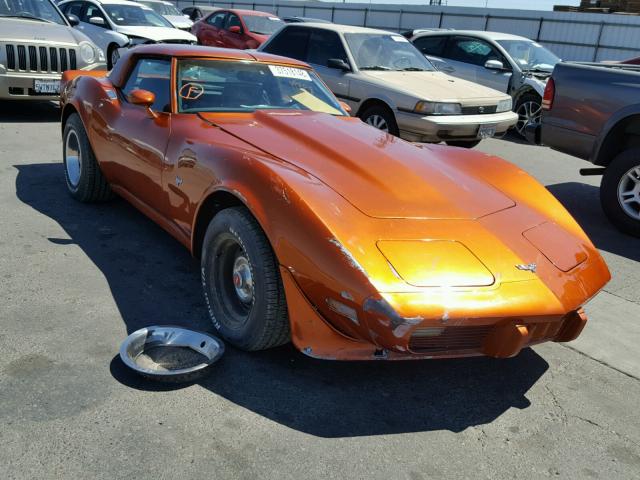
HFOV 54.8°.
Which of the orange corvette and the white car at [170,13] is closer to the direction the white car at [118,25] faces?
the orange corvette

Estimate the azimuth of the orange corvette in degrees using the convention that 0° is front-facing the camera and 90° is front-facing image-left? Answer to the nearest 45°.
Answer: approximately 315°

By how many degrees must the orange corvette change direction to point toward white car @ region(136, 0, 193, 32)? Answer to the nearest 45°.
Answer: approximately 135° to its left

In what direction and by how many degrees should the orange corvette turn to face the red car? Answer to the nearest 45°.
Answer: approximately 135° to its left

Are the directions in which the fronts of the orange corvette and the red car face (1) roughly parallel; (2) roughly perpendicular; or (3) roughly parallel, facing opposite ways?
roughly parallel

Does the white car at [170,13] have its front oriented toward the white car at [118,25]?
no

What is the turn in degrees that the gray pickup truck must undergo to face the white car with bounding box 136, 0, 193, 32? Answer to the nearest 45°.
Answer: approximately 180°

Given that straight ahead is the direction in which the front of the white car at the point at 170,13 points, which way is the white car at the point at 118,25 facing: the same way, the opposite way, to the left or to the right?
the same way

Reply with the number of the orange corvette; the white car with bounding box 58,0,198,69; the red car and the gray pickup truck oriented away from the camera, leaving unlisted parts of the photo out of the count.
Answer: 0

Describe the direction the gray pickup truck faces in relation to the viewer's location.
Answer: facing the viewer and to the right of the viewer

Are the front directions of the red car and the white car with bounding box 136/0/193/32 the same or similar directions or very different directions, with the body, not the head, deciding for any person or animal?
same or similar directions

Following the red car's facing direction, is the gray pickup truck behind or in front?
in front

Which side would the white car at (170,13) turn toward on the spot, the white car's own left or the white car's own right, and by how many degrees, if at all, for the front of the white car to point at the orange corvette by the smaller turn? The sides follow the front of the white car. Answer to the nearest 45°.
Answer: approximately 45° to the white car's own right

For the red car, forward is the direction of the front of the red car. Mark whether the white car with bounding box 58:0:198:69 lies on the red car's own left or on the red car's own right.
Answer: on the red car's own right

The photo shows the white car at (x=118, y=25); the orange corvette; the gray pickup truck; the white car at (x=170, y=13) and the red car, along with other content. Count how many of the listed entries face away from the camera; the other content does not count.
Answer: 0

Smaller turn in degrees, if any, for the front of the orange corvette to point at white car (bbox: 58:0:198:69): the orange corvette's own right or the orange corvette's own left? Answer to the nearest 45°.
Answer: approximately 180°

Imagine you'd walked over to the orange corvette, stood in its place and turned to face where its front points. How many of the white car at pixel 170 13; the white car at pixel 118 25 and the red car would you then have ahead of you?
0
